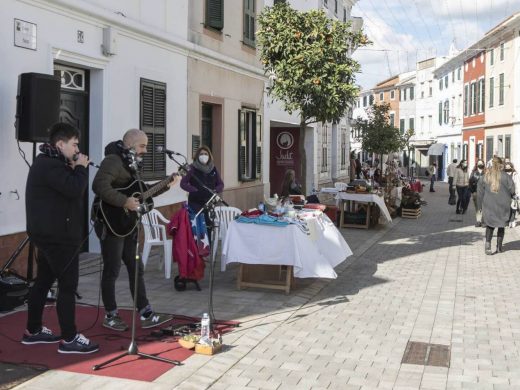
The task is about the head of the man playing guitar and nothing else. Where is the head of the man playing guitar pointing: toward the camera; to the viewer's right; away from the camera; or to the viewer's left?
to the viewer's right

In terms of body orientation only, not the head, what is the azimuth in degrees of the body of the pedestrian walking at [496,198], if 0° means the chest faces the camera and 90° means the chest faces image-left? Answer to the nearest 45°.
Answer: approximately 180°

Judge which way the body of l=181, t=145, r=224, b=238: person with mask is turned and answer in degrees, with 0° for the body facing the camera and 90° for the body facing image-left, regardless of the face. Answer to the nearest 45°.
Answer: approximately 0°

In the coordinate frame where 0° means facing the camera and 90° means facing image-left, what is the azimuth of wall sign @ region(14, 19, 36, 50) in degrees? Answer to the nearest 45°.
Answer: approximately 315°

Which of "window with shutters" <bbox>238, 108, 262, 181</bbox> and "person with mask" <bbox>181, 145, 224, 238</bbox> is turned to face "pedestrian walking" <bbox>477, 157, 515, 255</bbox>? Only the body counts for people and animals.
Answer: the window with shutters

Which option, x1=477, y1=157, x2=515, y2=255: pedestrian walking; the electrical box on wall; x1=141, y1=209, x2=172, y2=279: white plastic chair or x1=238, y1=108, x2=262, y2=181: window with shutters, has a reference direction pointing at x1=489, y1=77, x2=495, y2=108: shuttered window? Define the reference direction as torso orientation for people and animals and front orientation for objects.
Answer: the pedestrian walking

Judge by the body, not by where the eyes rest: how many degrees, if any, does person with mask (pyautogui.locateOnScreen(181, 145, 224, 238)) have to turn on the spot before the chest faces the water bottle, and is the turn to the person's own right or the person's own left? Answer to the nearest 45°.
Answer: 0° — they already face it

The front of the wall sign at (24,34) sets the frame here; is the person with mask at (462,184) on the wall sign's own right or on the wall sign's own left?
on the wall sign's own left
